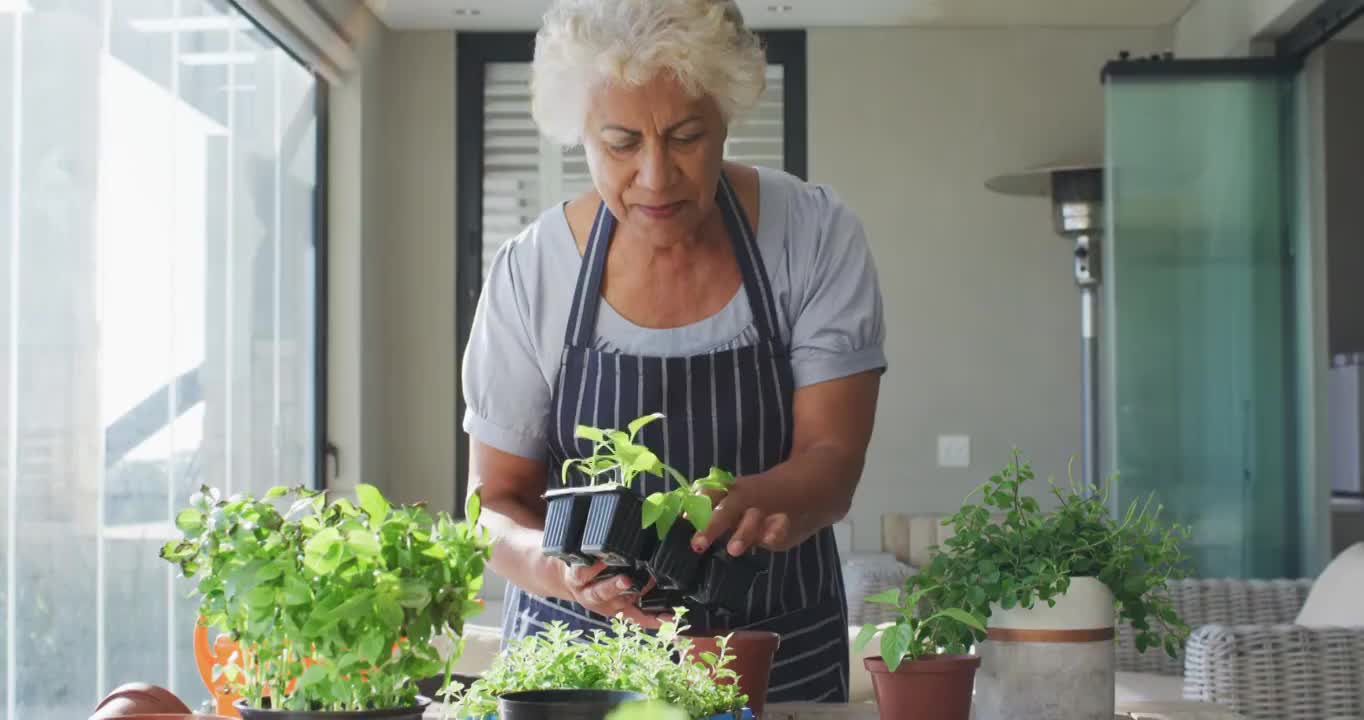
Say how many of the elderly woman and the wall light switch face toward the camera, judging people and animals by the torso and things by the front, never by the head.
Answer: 2

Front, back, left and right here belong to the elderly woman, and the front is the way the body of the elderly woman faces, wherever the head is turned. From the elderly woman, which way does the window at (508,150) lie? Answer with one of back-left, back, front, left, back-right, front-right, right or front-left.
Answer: back

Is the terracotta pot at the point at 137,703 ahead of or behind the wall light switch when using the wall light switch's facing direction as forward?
ahead

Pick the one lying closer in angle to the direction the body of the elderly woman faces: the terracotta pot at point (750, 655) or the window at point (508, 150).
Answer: the terracotta pot

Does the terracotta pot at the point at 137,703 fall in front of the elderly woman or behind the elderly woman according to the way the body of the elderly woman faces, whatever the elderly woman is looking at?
in front

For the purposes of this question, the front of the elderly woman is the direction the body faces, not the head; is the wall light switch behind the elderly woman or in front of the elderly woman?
behind

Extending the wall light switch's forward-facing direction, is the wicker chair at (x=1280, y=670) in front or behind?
in front

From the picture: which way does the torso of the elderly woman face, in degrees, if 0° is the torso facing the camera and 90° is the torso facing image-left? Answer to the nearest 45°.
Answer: approximately 0°

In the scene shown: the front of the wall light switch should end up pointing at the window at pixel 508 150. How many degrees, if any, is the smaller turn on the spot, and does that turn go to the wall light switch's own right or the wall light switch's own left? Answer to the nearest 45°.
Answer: approximately 90° to the wall light switch's own right

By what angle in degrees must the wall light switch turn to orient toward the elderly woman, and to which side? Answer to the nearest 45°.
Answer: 0° — it already faces them
